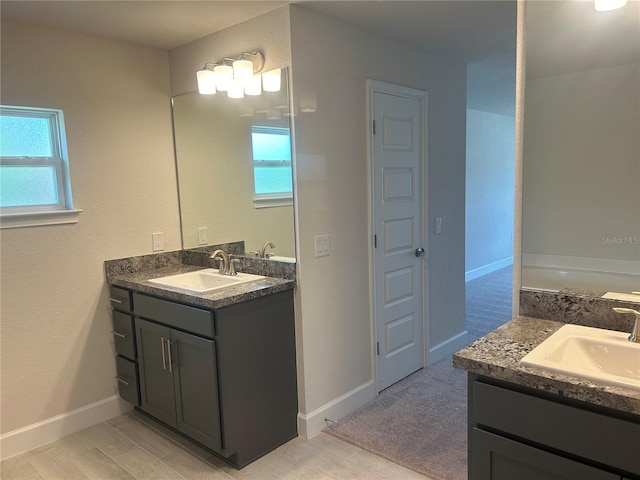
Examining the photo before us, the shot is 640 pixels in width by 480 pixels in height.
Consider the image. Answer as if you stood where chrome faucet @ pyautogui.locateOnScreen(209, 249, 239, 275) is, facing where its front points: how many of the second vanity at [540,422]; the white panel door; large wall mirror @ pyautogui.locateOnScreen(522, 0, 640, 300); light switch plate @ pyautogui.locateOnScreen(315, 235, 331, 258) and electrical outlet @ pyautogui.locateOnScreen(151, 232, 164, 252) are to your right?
1

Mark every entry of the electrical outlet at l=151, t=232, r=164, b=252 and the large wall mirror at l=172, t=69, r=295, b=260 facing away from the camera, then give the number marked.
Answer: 0

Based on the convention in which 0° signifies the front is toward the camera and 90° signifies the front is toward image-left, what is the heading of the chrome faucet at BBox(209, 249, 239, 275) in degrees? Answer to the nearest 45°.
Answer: approximately 45°

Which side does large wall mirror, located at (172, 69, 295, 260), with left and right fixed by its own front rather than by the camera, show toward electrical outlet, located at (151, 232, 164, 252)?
right

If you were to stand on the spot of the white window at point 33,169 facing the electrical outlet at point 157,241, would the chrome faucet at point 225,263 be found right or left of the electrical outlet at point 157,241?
right

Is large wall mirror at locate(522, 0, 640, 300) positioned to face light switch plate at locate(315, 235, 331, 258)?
no

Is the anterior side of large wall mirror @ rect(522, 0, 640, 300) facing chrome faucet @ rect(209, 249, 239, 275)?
no

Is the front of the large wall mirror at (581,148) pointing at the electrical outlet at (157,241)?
no

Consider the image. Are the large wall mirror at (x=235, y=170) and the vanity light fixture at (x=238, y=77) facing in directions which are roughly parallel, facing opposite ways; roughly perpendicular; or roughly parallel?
roughly parallel

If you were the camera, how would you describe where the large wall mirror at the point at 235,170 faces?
facing the viewer and to the left of the viewer

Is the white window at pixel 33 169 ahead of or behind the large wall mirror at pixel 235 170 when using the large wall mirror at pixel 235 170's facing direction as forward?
ahead
